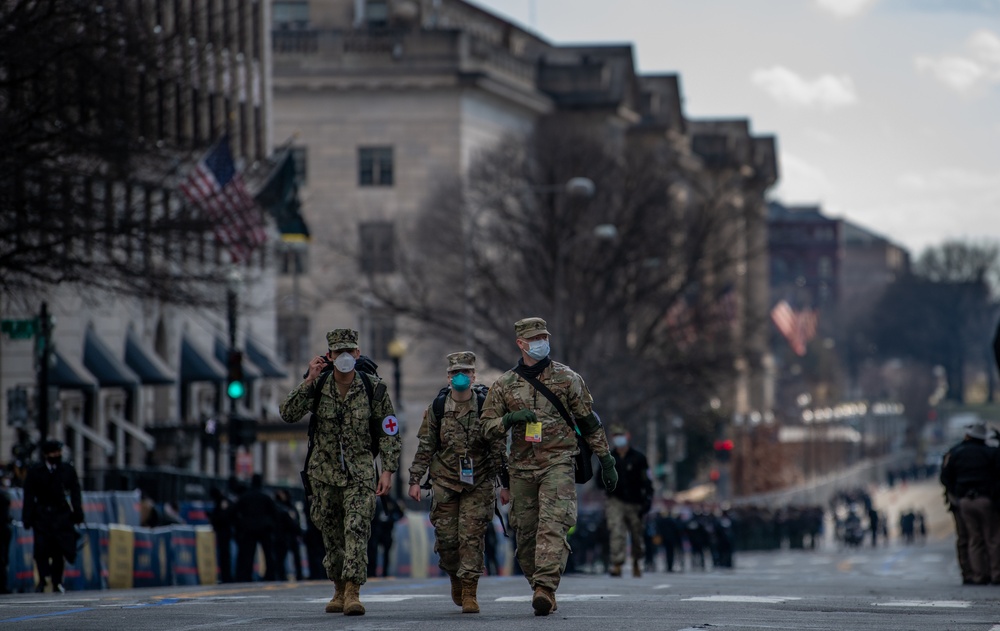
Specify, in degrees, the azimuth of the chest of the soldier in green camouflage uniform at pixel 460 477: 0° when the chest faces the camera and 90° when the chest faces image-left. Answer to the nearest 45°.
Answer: approximately 0°

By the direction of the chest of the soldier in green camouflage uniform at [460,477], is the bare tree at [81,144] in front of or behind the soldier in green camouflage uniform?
behind

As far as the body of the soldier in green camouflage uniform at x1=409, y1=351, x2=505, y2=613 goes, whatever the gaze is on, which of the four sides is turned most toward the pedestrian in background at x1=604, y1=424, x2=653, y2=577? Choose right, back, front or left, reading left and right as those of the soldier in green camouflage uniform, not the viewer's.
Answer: back

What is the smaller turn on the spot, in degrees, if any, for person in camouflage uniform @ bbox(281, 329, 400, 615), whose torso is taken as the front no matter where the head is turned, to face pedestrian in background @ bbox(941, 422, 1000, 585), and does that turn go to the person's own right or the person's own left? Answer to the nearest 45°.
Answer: approximately 135° to the person's own left

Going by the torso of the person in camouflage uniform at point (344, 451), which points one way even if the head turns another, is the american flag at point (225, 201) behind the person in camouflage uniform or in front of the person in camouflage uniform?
behind

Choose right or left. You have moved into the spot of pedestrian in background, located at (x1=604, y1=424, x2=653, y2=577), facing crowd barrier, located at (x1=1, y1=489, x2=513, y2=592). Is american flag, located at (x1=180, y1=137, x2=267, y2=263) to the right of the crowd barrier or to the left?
right

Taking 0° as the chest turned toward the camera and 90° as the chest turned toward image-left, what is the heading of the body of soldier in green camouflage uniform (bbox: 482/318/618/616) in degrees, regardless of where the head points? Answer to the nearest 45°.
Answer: approximately 0°
